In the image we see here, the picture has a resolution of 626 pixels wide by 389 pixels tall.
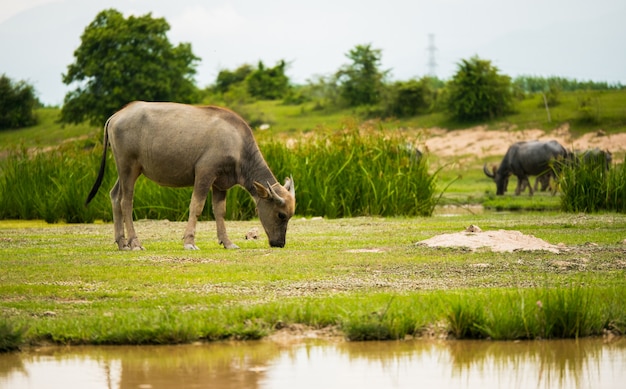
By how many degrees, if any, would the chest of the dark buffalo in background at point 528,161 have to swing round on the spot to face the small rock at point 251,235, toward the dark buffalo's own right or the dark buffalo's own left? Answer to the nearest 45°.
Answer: approximately 90° to the dark buffalo's own left

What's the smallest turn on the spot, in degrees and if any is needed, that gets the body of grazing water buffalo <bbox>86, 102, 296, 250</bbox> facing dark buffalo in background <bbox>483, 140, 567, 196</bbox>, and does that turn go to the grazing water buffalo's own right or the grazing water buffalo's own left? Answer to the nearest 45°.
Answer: approximately 45° to the grazing water buffalo's own left

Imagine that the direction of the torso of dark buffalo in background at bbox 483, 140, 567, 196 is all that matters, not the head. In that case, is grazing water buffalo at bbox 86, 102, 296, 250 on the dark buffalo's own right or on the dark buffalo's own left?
on the dark buffalo's own left

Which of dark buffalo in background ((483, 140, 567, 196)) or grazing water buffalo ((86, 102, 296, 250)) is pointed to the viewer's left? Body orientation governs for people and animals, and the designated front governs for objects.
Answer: the dark buffalo in background

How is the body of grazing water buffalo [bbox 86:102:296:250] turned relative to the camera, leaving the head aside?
to the viewer's right

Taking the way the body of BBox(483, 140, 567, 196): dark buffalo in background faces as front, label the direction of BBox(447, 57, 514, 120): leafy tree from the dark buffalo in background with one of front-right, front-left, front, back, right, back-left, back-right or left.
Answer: right

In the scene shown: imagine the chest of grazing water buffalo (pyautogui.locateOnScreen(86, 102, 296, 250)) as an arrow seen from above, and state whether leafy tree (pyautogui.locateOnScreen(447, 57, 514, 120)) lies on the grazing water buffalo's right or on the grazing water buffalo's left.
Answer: on the grazing water buffalo's left

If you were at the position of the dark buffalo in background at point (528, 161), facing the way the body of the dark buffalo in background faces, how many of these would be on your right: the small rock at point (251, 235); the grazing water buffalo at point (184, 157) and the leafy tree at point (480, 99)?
1

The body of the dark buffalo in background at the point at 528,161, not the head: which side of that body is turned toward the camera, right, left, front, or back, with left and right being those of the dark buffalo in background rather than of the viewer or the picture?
left

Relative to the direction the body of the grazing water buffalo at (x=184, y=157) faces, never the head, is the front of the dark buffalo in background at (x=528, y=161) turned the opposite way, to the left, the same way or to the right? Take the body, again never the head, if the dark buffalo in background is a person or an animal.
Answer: the opposite way

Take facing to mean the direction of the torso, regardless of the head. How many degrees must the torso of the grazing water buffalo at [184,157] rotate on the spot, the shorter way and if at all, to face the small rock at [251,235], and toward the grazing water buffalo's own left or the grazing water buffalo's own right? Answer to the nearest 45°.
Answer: approximately 45° to the grazing water buffalo's own left

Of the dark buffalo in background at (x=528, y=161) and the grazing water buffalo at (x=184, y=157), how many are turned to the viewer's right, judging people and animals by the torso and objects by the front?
1
